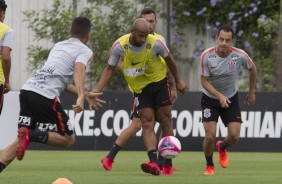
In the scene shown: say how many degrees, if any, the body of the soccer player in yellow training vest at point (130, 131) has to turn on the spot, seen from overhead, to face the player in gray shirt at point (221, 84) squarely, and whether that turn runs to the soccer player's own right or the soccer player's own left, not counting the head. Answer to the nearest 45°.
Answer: approximately 45° to the soccer player's own left

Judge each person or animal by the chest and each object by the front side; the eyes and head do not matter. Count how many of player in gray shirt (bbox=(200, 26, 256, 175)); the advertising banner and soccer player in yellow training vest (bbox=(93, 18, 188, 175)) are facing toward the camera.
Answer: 3

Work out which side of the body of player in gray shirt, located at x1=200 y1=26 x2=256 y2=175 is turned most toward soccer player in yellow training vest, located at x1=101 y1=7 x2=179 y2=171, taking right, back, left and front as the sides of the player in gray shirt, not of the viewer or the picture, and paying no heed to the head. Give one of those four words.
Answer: right

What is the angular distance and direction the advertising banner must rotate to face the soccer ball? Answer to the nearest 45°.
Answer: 0° — it already faces it

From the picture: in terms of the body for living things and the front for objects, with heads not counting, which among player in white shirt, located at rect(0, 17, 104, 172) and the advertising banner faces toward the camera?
the advertising banner

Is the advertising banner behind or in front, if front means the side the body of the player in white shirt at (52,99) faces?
in front

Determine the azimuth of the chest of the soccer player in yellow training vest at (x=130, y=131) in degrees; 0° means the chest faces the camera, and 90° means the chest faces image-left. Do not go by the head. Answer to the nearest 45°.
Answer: approximately 315°

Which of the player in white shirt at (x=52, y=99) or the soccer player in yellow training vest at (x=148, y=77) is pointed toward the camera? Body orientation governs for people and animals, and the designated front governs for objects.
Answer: the soccer player in yellow training vest

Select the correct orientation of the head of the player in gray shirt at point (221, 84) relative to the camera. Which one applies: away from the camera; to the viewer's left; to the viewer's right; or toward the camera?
toward the camera

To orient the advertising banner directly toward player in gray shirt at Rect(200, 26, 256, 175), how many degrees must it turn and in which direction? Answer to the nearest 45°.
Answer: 0° — it already faces them

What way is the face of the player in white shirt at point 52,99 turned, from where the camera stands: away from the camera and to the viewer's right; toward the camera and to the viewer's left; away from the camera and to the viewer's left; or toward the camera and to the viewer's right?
away from the camera and to the viewer's right

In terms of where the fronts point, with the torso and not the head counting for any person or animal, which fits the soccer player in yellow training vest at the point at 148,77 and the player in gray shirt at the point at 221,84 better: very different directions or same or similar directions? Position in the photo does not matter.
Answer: same or similar directions

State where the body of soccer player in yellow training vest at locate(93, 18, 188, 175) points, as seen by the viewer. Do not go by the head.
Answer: toward the camera

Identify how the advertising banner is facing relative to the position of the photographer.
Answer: facing the viewer
